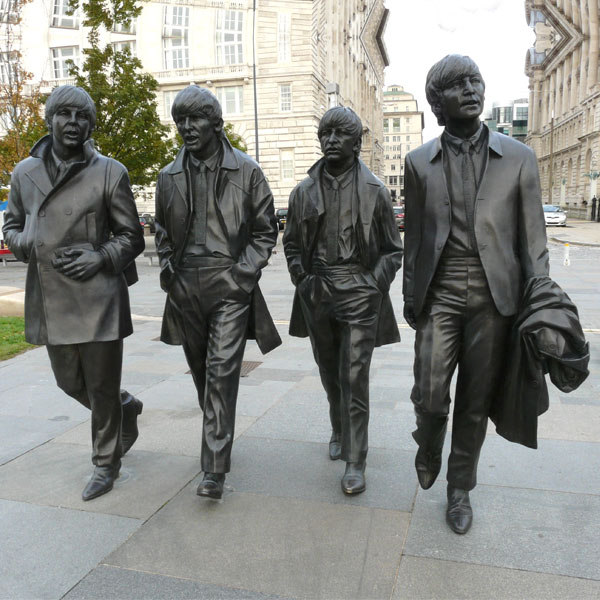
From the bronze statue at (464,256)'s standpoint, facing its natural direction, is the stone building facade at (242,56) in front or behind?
behind

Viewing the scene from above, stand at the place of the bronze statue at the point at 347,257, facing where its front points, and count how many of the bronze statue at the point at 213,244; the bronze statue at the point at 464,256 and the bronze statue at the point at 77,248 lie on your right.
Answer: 2

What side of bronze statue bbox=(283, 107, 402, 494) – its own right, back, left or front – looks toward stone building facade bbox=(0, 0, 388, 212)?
back

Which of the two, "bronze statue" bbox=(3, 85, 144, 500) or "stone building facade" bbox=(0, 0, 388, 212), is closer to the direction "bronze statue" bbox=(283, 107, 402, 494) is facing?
the bronze statue

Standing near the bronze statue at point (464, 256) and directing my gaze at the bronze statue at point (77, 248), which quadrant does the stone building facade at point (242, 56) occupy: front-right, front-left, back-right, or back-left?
front-right

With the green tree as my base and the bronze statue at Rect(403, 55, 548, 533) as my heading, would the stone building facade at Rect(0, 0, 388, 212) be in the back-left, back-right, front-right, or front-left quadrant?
back-left

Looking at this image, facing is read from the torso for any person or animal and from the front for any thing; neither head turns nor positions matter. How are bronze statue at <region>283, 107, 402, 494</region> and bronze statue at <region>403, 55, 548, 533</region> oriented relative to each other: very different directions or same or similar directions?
same or similar directions

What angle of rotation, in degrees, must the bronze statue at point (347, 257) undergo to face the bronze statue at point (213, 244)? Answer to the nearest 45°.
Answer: approximately 90° to its right

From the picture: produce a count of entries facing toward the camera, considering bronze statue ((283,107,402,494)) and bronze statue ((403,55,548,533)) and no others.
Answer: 2

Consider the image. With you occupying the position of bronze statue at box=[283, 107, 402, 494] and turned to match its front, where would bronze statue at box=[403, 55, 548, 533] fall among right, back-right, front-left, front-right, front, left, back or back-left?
front-left

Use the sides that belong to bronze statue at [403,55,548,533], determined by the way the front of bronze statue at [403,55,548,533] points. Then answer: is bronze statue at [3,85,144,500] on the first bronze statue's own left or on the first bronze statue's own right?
on the first bronze statue's own right

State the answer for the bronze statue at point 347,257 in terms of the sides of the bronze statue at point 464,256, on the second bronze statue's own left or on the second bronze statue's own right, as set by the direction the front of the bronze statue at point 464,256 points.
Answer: on the second bronze statue's own right

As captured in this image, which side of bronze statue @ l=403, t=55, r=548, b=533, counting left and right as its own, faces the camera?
front

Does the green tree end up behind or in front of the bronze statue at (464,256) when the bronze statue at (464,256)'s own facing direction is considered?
behind

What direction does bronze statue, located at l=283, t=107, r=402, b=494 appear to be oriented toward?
toward the camera
